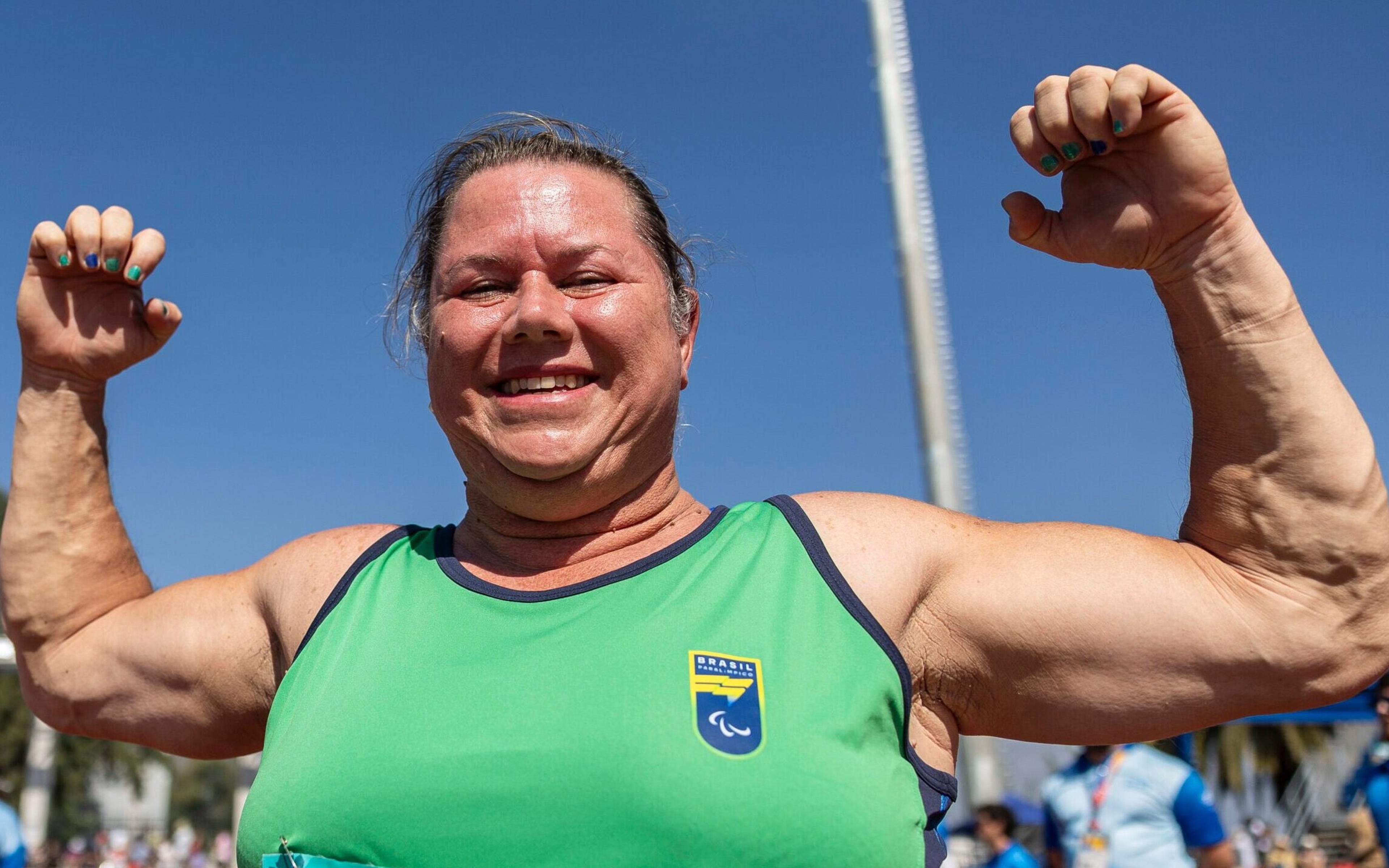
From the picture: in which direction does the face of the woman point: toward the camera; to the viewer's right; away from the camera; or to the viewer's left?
toward the camera

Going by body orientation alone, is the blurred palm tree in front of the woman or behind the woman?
behind

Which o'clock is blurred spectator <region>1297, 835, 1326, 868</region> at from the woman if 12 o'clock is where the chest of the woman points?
The blurred spectator is roughly at 7 o'clock from the woman.

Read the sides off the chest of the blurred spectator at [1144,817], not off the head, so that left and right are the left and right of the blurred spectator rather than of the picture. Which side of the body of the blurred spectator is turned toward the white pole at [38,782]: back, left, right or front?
right

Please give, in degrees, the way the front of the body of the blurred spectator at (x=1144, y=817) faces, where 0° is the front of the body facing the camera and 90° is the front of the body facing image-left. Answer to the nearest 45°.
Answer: approximately 45°

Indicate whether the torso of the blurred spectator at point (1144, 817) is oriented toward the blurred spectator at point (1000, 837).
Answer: no

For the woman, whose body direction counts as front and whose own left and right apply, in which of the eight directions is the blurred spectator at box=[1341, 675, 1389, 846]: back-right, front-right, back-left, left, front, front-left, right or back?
back-left

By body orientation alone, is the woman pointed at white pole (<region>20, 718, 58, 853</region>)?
no

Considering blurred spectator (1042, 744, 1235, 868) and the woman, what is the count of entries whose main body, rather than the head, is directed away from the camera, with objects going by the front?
0

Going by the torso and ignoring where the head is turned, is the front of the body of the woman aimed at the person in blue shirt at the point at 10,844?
no

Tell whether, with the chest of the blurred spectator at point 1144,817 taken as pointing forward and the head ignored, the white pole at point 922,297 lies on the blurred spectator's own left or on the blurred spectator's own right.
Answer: on the blurred spectator's own right

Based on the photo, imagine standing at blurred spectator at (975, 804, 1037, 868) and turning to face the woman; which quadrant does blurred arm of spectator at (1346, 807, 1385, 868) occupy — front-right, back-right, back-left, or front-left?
back-left

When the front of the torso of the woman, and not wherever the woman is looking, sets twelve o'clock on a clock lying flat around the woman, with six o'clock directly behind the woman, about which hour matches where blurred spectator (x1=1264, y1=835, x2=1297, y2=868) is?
The blurred spectator is roughly at 7 o'clock from the woman.

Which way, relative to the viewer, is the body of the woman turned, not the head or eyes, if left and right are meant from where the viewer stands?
facing the viewer
